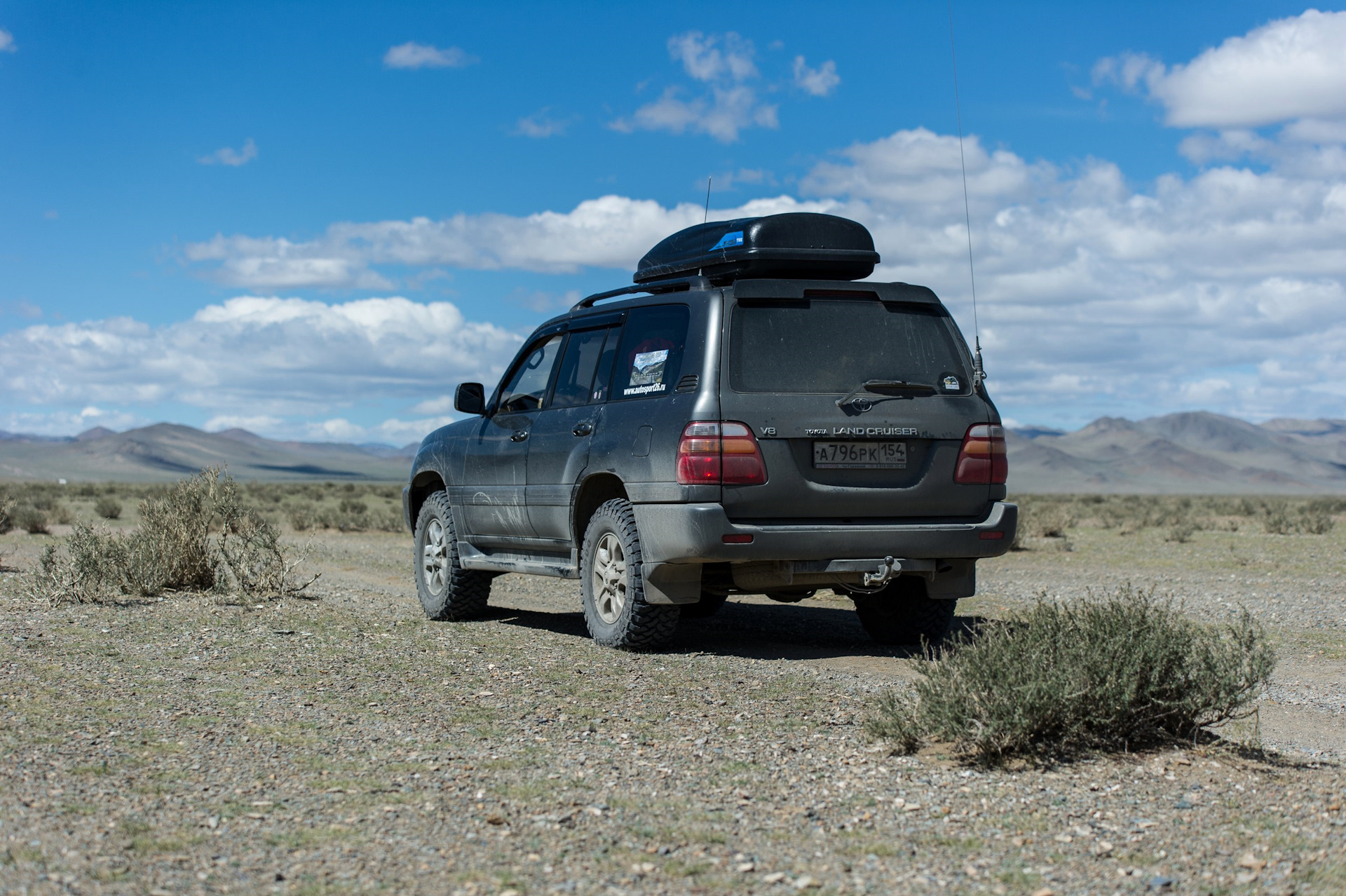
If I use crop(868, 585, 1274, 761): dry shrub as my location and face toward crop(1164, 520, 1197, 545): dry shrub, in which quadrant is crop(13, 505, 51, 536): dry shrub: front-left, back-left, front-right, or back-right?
front-left

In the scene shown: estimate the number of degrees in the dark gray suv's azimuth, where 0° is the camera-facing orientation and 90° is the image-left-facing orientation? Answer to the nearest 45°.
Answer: approximately 135°

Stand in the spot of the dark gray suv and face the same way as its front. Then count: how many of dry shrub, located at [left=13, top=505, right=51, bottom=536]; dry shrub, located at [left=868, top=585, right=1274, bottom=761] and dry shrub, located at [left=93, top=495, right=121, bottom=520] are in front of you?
2

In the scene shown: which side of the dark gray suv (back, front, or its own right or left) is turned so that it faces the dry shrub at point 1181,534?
right

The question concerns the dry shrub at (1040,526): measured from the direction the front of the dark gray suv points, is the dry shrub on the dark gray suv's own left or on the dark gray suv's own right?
on the dark gray suv's own right

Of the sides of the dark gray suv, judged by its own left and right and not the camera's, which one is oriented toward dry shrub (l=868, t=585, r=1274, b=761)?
back

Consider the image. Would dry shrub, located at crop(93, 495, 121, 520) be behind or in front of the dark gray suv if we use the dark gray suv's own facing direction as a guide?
in front

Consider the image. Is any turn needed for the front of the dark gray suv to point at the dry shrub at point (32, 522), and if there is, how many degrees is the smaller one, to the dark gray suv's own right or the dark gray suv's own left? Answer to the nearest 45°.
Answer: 0° — it already faces it

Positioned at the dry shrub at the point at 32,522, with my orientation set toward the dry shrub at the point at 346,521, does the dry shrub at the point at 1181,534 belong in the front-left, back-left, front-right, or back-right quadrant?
front-right

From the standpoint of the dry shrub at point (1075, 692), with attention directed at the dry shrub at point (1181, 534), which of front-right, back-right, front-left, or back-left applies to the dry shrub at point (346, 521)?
front-left
